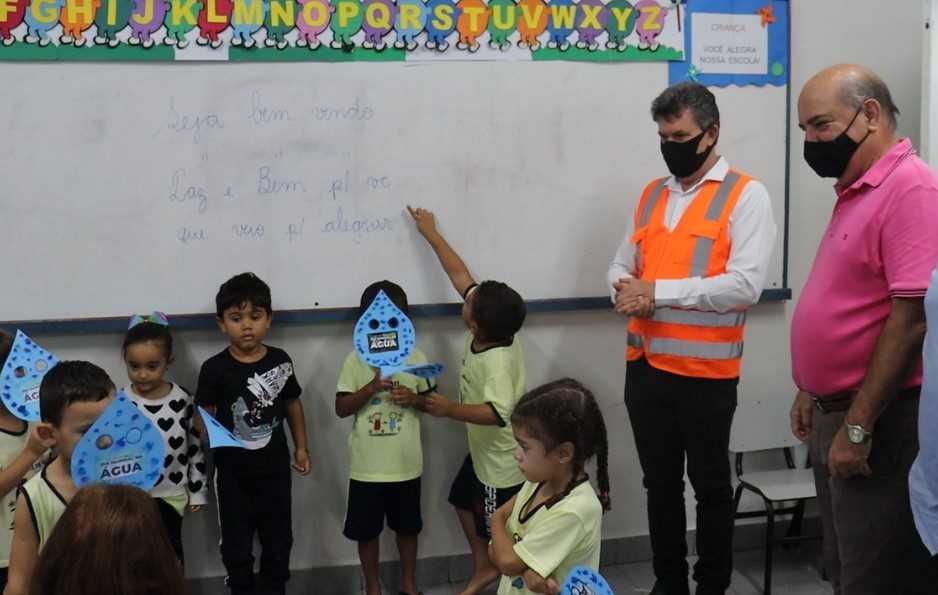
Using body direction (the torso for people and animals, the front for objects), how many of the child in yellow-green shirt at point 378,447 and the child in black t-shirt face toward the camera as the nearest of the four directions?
2

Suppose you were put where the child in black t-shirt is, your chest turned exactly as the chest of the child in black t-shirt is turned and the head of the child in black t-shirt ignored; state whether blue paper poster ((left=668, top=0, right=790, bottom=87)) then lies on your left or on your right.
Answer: on your left

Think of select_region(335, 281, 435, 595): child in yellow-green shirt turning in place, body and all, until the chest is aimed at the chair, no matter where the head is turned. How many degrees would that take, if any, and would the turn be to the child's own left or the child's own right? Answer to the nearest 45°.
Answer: approximately 90° to the child's own left

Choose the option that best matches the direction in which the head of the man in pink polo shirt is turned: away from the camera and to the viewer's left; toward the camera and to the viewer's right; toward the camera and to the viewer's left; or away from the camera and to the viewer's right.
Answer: toward the camera and to the viewer's left

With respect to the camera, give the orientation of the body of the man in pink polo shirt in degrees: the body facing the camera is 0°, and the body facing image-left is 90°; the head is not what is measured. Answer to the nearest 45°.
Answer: approximately 45°

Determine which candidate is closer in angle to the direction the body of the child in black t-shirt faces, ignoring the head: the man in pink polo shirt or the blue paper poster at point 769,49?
the man in pink polo shirt

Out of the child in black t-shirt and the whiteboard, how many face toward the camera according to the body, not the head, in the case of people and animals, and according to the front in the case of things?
2
